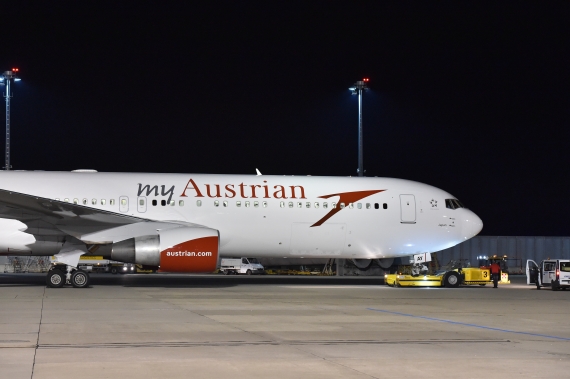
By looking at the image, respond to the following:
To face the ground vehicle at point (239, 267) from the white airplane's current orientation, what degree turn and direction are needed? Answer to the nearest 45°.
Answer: approximately 90° to its left

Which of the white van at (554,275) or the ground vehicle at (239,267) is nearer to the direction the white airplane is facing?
the white van

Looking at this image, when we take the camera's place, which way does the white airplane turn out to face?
facing to the right of the viewer

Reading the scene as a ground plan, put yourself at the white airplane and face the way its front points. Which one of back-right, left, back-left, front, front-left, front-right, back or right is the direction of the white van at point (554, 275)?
front

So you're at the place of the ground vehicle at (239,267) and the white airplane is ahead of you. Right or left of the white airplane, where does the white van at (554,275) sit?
left
